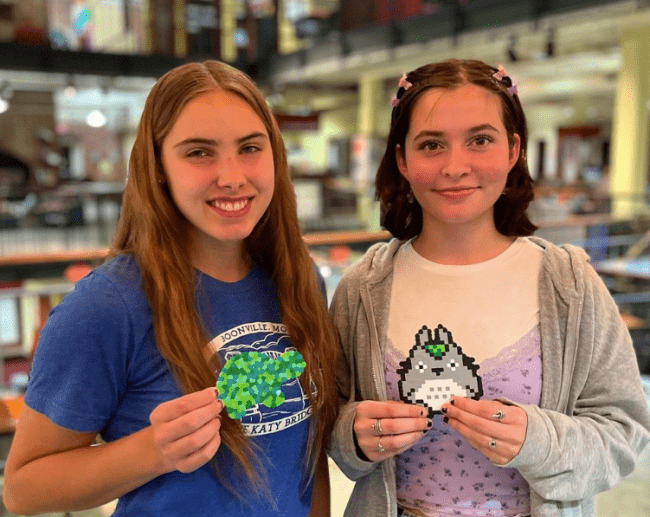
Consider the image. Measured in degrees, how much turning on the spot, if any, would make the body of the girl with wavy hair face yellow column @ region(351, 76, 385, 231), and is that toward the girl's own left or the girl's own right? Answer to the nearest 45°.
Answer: approximately 180°

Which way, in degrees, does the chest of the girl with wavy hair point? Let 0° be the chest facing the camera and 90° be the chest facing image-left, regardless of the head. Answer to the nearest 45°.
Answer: approximately 0°

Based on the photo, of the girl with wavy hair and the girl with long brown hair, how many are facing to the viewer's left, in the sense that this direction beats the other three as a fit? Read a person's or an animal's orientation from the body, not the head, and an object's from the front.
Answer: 0

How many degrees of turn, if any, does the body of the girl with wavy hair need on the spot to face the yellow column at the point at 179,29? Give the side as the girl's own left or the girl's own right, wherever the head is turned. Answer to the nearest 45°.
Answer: approximately 135° to the girl's own right

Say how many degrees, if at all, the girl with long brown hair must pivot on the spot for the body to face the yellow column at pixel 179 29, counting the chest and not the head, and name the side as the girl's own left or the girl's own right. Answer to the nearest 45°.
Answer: approximately 135° to the girl's own left
